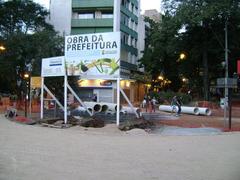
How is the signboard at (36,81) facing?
toward the camera

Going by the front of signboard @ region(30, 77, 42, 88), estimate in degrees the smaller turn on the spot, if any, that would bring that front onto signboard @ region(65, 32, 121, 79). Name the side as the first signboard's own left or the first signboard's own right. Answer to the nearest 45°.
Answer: approximately 45° to the first signboard's own left

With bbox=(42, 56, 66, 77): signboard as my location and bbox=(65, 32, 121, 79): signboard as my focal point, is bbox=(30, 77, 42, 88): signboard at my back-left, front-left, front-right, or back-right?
back-left

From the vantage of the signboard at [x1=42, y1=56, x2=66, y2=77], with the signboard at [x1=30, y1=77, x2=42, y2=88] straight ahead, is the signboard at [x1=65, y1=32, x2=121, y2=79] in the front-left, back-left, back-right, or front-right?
back-right
